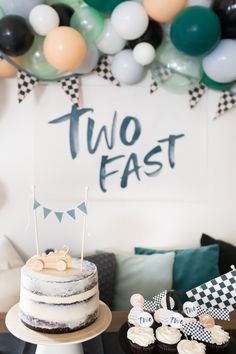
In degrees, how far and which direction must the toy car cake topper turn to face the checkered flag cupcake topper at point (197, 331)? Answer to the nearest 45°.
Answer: approximately 180°

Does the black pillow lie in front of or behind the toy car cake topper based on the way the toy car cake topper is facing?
behind

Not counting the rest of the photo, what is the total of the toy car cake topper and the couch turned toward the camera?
1

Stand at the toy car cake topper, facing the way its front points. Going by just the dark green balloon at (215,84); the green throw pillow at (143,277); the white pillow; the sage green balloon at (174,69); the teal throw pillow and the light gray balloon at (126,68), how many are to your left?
0

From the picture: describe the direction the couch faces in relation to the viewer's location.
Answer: facing the viewer

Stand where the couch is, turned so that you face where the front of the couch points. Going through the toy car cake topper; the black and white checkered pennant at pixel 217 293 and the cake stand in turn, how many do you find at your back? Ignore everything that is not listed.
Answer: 0

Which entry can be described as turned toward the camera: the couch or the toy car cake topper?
the couch

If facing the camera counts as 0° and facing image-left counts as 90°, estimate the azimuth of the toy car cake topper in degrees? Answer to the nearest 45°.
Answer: approximately 90°

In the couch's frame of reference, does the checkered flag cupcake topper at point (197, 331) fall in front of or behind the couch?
in front

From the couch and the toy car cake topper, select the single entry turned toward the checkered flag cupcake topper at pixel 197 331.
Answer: the couch

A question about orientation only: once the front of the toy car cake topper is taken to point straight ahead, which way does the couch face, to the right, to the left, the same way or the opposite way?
to the left

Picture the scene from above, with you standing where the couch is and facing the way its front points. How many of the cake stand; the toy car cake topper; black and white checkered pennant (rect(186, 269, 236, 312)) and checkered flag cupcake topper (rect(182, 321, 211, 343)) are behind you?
0
